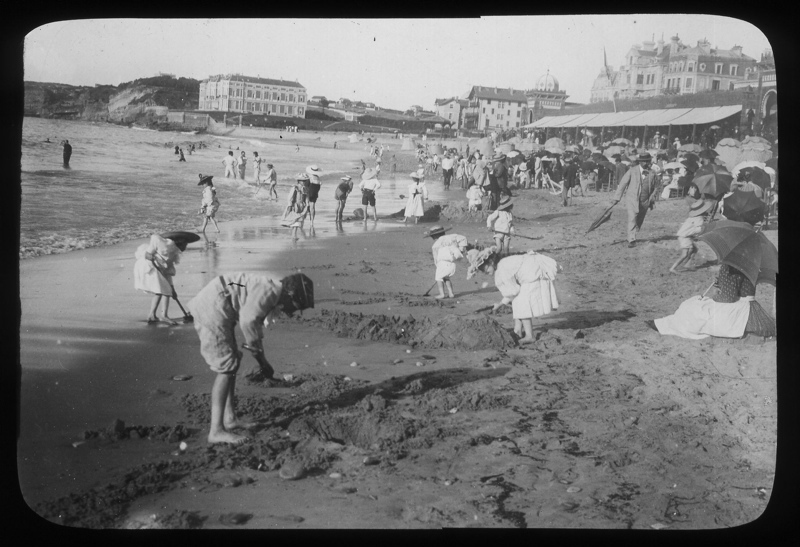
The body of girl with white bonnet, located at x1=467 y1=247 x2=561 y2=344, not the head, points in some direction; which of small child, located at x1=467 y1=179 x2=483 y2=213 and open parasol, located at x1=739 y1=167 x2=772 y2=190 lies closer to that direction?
the small child

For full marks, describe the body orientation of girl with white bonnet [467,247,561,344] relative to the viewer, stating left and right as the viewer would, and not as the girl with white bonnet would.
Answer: facing to the left of the viewer

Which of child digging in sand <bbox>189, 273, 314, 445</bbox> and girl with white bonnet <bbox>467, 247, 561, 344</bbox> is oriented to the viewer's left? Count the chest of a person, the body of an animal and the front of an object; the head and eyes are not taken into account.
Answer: the girl with white bonnet

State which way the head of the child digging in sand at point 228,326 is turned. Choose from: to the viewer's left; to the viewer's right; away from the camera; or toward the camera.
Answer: to the viewer's right

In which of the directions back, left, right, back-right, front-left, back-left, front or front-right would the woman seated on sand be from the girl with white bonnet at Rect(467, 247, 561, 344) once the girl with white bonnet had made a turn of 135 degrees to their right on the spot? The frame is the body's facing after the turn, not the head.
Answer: front-right

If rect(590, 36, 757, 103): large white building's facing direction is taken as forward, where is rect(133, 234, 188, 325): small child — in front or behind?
in front

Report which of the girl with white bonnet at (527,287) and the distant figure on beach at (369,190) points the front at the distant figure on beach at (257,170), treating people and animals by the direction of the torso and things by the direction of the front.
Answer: the girl with white bonnet

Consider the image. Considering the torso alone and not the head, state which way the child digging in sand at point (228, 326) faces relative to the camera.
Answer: to the viewer's right
